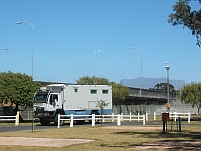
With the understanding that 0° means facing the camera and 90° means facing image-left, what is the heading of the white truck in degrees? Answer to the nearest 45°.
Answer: approximately 45°

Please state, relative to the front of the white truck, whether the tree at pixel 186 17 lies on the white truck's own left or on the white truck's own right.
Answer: on the white truck's own left
